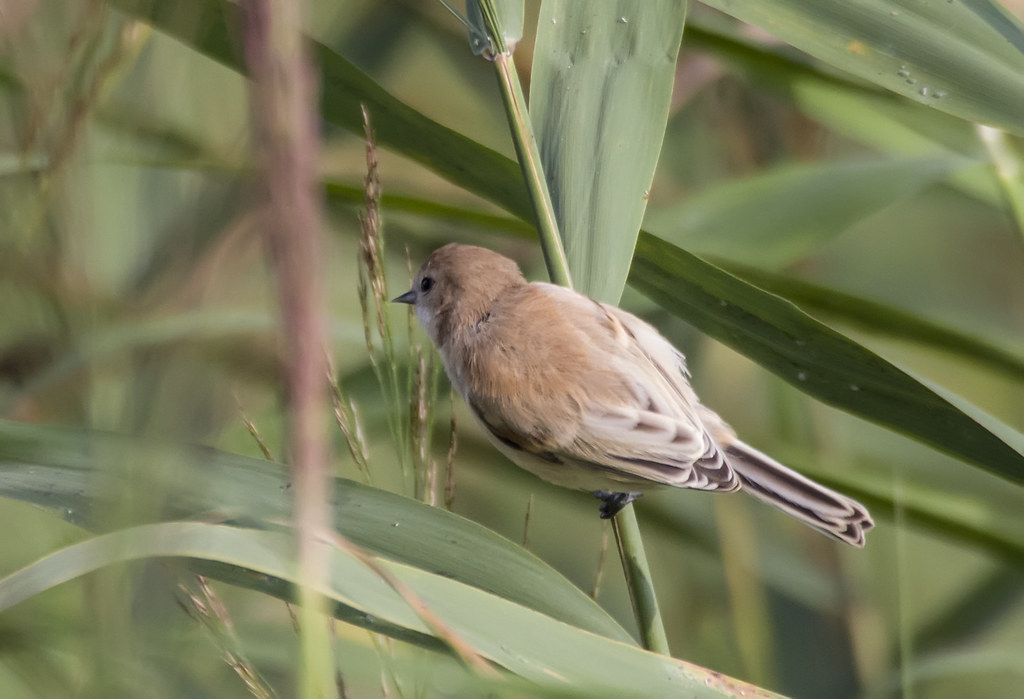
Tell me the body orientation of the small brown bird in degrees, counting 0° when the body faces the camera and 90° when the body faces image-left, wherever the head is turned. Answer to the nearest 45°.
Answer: approximately 135°
